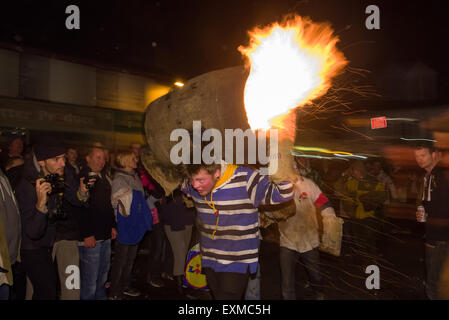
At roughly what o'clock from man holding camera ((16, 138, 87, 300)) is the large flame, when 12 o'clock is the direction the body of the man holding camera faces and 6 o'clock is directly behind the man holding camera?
The large flame is roughly at 1 o'clock from the man holding camera.

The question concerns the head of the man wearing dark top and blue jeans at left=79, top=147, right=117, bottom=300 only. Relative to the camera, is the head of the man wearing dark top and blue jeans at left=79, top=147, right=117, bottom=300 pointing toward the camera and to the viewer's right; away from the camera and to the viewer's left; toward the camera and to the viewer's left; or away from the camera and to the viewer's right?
toward the camera and to the viewer's right

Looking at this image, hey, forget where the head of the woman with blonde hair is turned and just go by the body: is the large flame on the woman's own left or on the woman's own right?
on the woman's own right

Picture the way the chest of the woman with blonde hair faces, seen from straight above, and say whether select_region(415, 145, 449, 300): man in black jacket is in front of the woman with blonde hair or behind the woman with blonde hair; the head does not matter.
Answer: in front

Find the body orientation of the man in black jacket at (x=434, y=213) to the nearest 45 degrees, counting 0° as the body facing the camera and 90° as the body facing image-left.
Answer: approximately 45°

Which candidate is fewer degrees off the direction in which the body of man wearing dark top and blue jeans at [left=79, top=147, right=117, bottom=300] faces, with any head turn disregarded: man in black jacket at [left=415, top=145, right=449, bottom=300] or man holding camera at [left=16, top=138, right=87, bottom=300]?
the man in black jacket

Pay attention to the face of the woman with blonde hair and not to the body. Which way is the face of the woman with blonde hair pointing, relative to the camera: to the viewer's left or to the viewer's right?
to the viewer's right

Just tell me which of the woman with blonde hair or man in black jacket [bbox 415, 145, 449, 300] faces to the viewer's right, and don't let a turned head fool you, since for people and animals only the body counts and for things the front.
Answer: the woman with blonde hair

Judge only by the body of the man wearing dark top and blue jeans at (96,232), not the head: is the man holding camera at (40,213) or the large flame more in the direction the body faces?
the large flame

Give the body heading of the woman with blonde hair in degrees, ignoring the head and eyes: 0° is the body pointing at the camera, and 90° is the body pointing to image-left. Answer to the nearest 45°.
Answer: approximately 270°

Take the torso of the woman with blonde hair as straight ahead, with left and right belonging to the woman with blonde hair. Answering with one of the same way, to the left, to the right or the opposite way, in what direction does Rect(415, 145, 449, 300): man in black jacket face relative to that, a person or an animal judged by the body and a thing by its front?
the opposite way

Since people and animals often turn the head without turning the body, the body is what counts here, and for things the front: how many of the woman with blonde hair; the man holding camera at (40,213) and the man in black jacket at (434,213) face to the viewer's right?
2

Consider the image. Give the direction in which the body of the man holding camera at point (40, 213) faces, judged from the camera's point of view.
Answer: to the viewer's right
